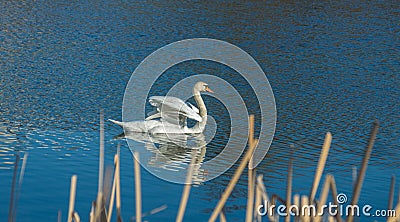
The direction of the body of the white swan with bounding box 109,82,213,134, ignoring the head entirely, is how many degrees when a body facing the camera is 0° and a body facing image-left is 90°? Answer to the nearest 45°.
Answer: approximately 270°

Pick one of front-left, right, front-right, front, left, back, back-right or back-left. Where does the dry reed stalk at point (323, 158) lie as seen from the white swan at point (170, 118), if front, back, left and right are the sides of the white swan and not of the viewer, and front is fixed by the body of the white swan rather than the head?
right

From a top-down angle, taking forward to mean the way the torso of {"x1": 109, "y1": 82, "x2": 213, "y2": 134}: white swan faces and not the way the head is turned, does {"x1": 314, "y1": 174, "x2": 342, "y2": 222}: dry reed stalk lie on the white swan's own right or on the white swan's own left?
on the white swan's own right
